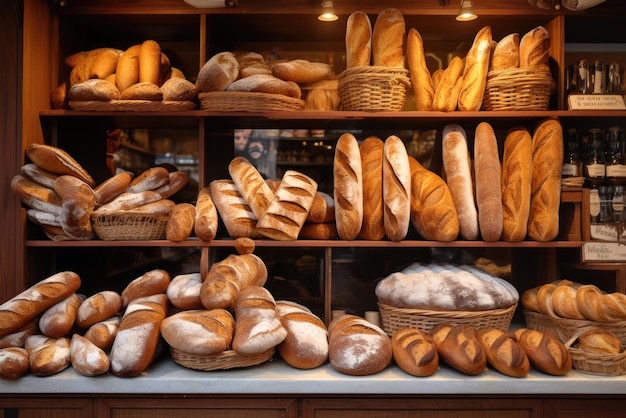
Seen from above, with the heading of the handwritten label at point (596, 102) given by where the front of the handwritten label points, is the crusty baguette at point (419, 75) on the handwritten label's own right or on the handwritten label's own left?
on the handwritten label's own right

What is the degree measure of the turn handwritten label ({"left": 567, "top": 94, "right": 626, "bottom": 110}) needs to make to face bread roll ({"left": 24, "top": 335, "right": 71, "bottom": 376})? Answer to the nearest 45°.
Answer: approximately 45° to its right

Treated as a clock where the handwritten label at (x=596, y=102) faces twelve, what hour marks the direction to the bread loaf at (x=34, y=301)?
The bread loaf is roughly at 2 o'clock from the handwritten label.

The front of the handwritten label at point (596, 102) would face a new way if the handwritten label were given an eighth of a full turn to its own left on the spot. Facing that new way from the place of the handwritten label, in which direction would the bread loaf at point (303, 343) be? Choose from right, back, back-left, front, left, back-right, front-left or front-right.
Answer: right

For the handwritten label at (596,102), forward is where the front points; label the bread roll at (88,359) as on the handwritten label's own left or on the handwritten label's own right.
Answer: on the handwritten label's own right

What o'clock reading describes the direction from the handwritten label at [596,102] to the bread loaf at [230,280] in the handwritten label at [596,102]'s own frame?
The bread loaf is roughly at 2 o'clock from the handwritten label.

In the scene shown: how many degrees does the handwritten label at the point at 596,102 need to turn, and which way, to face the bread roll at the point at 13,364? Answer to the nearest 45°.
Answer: approximately 45° to its right

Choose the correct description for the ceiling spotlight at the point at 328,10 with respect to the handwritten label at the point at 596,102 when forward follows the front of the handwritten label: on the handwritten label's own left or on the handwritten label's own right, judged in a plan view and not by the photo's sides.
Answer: on the handwritten label's own right

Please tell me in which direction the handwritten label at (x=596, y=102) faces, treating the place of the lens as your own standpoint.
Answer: facing the viewer
